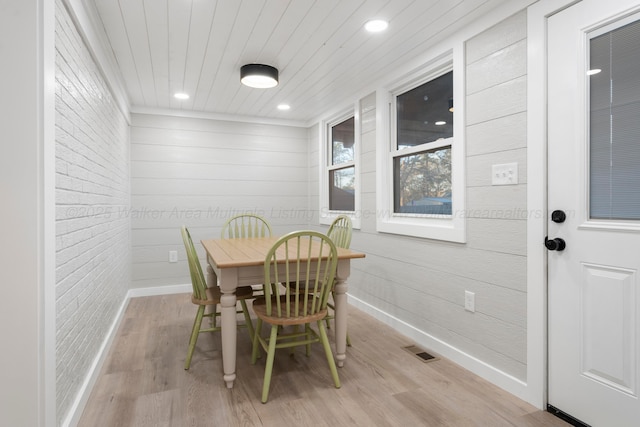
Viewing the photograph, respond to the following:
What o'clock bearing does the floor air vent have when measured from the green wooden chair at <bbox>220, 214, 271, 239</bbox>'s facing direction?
The floor air vent is roughly at 11 o'clock from the green wooden chair.

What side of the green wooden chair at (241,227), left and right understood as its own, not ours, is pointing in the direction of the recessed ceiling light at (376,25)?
front

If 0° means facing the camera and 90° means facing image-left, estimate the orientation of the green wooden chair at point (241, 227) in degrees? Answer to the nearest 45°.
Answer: approximately 0°

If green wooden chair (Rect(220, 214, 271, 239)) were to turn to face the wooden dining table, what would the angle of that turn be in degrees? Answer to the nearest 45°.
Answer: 0° — it already faces it

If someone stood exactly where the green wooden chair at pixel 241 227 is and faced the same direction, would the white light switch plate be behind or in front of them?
in front

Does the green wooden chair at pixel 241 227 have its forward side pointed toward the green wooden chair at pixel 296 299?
yes

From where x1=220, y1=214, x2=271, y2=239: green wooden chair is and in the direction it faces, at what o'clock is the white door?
The white door is roughly at 11 o'clock from the green wooden chair.

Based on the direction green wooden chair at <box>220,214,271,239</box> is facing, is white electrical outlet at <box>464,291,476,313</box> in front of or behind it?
in front
